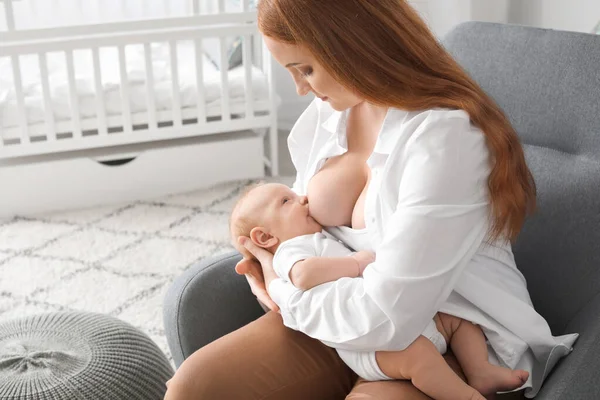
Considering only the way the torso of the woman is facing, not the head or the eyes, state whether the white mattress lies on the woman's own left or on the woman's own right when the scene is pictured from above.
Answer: on the woman's own right

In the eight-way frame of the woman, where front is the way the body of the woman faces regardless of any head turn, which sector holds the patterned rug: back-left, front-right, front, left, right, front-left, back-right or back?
right

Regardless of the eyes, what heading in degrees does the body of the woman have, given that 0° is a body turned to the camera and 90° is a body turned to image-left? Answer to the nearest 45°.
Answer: approximately 45°

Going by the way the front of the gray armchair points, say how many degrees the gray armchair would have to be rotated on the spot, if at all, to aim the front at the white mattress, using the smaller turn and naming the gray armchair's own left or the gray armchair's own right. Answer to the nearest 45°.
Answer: approximately 90° to the gray armchair's own right

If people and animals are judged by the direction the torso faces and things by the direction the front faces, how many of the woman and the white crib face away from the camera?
0

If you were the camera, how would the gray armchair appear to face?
facing the viewer and to the left of the viewer

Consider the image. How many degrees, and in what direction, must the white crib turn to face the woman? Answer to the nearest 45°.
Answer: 0° — it already faces them

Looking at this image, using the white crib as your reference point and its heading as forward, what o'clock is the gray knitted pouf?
The gray knitted pouf is roughly at 12 o'clock from the white crib.

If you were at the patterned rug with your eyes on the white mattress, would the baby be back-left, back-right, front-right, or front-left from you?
back-right
